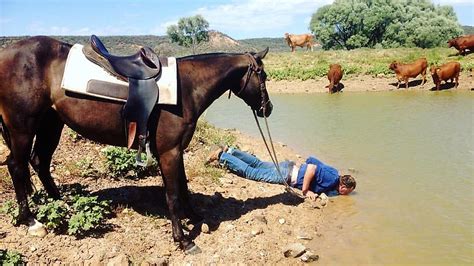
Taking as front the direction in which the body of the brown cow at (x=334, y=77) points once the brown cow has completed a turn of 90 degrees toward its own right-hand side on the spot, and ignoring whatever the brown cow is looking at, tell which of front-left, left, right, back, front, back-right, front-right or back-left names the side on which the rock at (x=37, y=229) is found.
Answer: left

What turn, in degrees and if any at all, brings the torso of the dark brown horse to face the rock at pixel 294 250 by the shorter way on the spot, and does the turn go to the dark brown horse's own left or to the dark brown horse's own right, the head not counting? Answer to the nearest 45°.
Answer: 0° — it already faces it

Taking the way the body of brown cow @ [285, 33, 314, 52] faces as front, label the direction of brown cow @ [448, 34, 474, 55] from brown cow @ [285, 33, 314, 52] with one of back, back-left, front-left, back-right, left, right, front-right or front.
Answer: back-left

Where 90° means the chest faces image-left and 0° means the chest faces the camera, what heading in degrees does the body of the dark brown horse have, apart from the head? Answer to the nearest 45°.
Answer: approximately 270°

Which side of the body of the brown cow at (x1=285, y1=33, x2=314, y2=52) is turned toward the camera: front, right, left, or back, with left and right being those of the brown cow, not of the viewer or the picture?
left

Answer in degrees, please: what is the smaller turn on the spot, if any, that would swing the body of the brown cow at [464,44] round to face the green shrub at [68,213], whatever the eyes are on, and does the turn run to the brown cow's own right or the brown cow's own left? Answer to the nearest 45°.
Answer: approximately 90° to the brown cow's own left

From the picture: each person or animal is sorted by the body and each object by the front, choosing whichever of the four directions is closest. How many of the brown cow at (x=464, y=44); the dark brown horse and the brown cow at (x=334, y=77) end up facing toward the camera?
1

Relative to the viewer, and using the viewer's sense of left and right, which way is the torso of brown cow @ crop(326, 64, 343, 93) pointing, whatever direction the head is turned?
facing the viewer

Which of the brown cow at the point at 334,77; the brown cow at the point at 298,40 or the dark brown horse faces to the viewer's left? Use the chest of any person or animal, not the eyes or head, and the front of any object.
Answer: the brown cow at the point at 298,40

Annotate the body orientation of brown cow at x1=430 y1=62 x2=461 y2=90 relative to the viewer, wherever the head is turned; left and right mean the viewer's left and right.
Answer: facing the viewer and to the left of the viewer

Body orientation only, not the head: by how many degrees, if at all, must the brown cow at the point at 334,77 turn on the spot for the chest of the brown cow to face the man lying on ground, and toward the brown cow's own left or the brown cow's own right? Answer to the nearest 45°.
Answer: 0° — it already faces them

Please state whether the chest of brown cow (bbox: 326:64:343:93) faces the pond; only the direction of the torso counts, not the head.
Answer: yes

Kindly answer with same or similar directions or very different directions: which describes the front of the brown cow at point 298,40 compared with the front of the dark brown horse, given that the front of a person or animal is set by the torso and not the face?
very different directions

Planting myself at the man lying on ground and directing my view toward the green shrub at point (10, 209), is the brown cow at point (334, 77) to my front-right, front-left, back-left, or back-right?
back-right

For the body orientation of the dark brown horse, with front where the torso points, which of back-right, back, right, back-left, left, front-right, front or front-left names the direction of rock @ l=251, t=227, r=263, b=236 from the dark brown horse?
front

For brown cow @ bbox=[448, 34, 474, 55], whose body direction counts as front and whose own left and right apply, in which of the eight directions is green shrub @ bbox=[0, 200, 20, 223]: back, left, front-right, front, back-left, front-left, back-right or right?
left

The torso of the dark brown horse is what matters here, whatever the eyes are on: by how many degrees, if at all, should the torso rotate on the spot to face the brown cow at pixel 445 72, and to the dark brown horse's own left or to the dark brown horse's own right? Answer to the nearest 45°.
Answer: approximately 45° to the dark brown horse's own left
